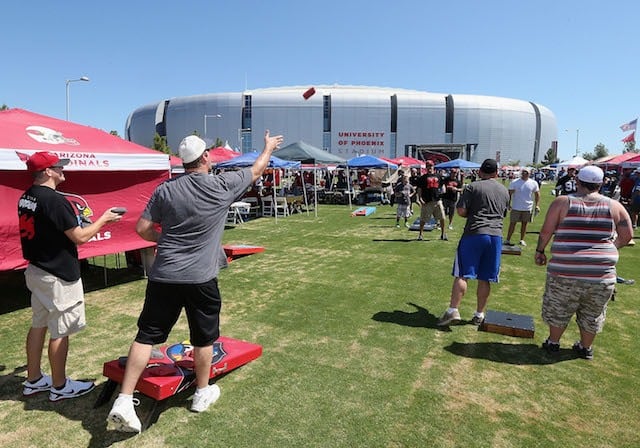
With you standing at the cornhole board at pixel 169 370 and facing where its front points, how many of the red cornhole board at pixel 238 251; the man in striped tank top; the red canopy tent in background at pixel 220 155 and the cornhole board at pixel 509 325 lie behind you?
0

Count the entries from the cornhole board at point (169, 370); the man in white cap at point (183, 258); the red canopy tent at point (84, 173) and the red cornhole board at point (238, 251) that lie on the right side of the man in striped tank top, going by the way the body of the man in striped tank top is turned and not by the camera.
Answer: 0

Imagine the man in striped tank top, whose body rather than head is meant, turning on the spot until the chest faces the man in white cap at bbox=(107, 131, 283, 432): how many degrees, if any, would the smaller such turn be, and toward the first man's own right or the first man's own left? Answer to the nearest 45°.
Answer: approximately 135° to the first man's own left

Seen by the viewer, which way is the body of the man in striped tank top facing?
away from the camera

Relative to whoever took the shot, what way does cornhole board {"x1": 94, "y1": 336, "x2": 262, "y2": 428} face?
facing away from the viewer and to the right of the viewer

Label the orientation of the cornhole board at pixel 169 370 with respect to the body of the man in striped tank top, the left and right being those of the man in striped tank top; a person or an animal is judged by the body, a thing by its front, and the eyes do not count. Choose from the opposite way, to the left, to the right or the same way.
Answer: the same way

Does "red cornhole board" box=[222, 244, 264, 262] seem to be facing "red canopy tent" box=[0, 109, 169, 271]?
no

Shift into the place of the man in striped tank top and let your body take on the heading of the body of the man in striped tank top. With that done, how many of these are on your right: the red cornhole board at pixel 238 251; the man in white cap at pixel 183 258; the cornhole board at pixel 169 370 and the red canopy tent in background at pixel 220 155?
0

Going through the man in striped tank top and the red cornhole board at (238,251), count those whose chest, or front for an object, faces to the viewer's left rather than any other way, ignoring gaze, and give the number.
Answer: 0

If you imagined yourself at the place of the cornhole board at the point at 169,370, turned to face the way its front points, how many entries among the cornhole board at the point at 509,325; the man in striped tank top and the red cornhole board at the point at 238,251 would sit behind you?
0

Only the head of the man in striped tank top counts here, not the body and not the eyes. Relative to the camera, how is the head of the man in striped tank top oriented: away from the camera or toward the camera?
away from the camera

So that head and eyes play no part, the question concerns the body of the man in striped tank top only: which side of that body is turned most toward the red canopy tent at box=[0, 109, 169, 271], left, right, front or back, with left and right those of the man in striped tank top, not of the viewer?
left
